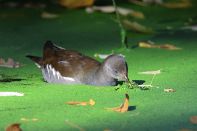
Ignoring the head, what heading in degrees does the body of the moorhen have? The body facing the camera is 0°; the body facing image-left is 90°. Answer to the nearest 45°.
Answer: approximately 270°

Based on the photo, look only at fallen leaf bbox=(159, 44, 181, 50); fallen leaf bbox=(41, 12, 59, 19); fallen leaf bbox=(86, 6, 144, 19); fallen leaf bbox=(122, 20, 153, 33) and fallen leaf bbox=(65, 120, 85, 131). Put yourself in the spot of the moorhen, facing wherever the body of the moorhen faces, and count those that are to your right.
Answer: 1

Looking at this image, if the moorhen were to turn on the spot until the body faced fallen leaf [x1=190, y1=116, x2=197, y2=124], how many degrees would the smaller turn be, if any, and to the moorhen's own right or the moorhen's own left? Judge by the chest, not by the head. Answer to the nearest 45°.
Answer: approximately 45° to the moorhen's own right

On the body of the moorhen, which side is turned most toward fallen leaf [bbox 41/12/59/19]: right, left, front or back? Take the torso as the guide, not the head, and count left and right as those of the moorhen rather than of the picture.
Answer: left

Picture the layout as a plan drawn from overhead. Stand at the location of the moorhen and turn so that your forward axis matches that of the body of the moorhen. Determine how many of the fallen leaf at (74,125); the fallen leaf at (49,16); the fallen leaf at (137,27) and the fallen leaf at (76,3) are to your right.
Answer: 1

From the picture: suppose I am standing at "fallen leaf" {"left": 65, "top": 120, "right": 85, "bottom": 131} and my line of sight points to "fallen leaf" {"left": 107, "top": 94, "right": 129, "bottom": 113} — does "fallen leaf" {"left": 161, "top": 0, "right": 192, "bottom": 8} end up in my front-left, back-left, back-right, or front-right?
front-left

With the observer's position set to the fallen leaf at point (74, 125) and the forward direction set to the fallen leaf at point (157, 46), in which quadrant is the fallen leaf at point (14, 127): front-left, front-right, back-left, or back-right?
back-left

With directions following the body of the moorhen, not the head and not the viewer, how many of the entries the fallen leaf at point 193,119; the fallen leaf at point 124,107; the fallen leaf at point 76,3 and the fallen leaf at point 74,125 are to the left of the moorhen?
1

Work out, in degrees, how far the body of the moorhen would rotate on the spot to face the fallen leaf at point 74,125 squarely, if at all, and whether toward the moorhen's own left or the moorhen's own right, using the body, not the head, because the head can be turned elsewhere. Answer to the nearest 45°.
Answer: approximately 90° to the moorhen's own right

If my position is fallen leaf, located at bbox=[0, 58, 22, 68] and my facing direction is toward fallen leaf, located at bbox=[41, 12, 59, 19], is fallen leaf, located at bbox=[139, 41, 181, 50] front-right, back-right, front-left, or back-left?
front-right

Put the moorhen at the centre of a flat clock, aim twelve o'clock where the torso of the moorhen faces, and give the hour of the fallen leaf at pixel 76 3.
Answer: The fallen leaf is roughly at 9 o'clock from the moorhen.
